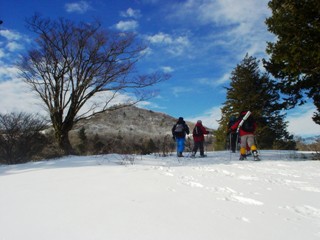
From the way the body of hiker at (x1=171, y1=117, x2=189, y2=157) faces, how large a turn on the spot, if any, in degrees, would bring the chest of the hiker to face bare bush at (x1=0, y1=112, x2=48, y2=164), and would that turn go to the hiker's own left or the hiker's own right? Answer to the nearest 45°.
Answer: approximately 90° to the hiker's own left

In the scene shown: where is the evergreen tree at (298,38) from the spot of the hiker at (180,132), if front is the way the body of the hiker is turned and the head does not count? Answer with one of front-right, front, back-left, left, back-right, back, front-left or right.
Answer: back-right

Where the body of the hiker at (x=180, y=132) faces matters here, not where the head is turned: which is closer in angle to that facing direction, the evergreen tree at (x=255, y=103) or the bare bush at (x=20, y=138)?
the evergreen tree

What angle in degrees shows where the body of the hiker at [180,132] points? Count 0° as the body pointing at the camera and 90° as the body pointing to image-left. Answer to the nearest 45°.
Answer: approximately 180°

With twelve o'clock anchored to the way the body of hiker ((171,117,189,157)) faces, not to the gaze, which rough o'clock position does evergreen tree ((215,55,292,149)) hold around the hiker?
The evergreen tree is roughly at 1 o'clock from the hiker.

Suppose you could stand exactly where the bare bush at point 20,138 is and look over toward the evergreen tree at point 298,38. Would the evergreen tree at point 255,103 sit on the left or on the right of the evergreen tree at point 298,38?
left
